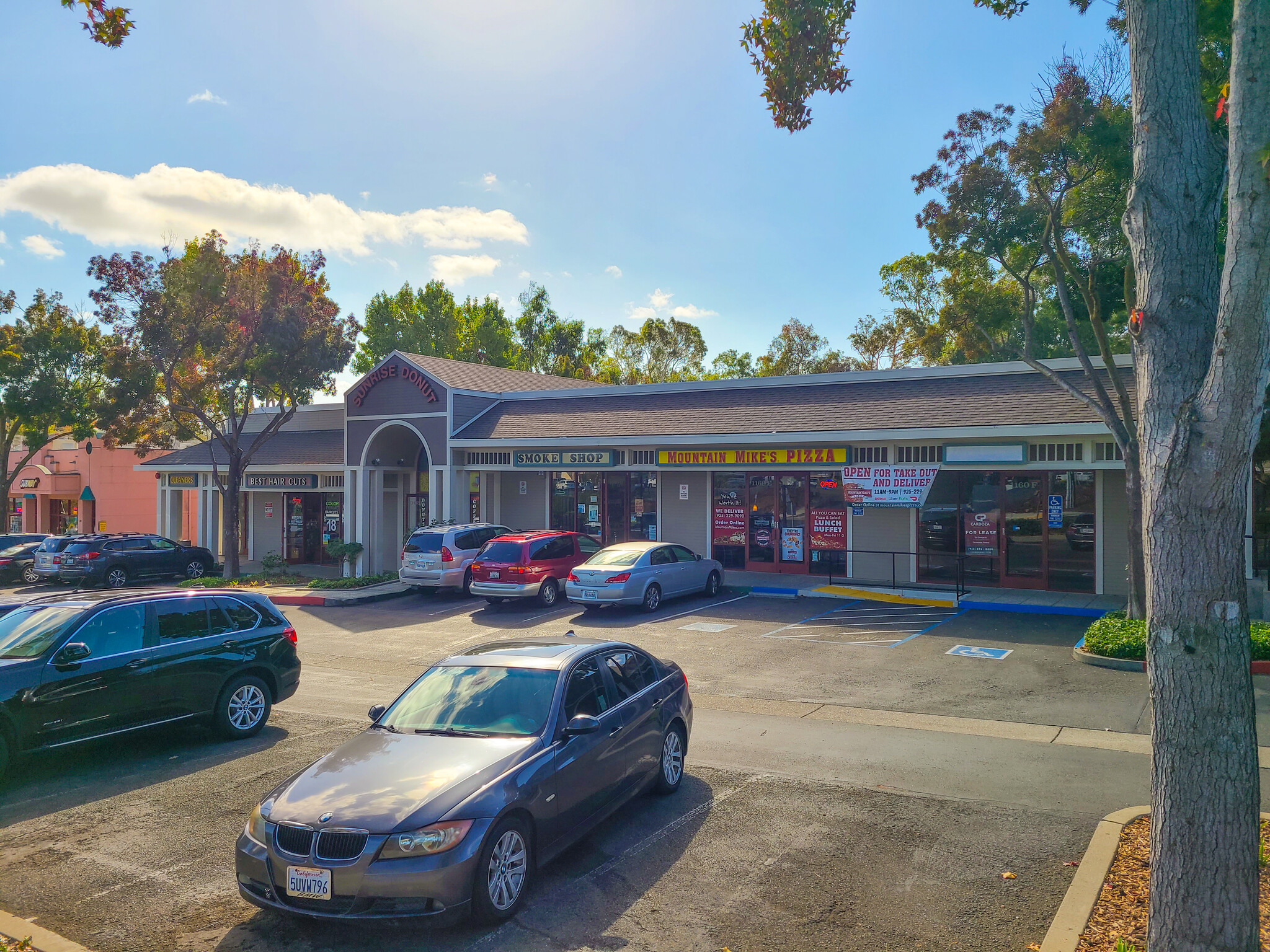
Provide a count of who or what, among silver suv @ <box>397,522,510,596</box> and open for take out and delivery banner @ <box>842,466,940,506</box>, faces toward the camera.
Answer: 1

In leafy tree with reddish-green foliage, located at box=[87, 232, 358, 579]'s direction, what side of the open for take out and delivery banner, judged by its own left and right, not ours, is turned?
right

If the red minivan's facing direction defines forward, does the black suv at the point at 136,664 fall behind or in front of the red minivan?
behind

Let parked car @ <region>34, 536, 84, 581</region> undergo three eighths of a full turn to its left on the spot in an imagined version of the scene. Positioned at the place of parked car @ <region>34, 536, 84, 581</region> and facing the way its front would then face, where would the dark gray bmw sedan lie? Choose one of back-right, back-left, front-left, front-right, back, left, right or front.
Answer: left

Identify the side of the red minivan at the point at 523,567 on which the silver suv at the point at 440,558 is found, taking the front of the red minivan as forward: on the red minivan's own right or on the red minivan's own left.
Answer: on the red minivan's own left

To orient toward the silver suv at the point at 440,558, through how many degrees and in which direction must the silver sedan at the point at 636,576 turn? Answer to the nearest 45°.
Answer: approximately 90° to its left

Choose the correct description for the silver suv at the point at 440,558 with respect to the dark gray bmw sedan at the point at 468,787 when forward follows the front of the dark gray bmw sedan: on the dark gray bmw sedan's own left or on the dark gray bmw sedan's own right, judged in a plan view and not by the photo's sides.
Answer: on the dark gray bmw sedan's own right

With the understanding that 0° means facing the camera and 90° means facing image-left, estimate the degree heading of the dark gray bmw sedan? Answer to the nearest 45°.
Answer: approximately 45°

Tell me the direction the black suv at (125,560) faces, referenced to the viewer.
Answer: facing away from the viewer and to the right of the viewer

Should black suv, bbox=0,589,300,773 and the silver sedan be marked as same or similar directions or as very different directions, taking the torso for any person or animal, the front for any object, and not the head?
very different directions

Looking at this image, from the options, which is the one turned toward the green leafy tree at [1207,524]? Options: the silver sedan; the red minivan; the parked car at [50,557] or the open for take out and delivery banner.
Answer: the open for take out and delivery banner
